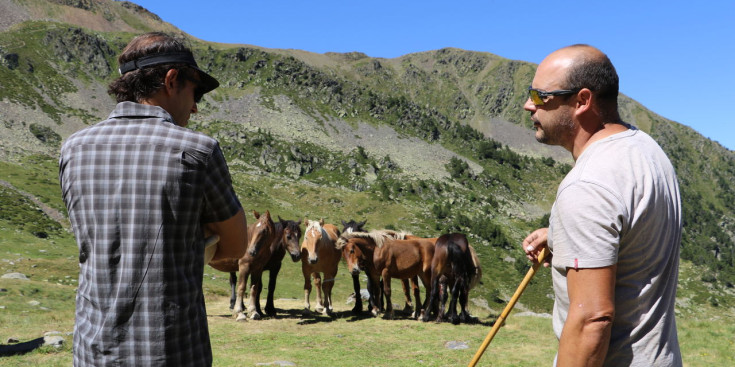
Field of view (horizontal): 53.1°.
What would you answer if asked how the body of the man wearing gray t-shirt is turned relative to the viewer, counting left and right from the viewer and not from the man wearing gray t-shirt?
facing away from the viewer and to the left of the viewer

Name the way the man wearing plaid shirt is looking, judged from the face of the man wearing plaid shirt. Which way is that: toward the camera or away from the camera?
away from the camera

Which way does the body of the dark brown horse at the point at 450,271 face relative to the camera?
away from the camera

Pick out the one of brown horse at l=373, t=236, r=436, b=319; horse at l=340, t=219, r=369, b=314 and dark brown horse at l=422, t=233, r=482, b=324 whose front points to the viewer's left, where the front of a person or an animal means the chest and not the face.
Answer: the brown horse

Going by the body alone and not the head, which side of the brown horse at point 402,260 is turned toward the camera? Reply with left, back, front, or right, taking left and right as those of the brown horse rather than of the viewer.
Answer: left

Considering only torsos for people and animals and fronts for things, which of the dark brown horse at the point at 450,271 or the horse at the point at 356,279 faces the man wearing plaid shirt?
the horse

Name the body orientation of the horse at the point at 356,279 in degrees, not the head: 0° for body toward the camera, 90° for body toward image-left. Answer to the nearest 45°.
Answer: approximately 0°

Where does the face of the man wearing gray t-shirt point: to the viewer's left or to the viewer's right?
to the viewer's left

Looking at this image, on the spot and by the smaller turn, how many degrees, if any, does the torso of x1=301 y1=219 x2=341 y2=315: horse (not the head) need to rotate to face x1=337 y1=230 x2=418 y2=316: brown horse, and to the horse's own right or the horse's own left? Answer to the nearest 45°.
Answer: approximately 45° to the horse's own left

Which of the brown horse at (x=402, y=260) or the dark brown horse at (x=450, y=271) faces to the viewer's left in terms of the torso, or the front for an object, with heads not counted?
the brown horse
